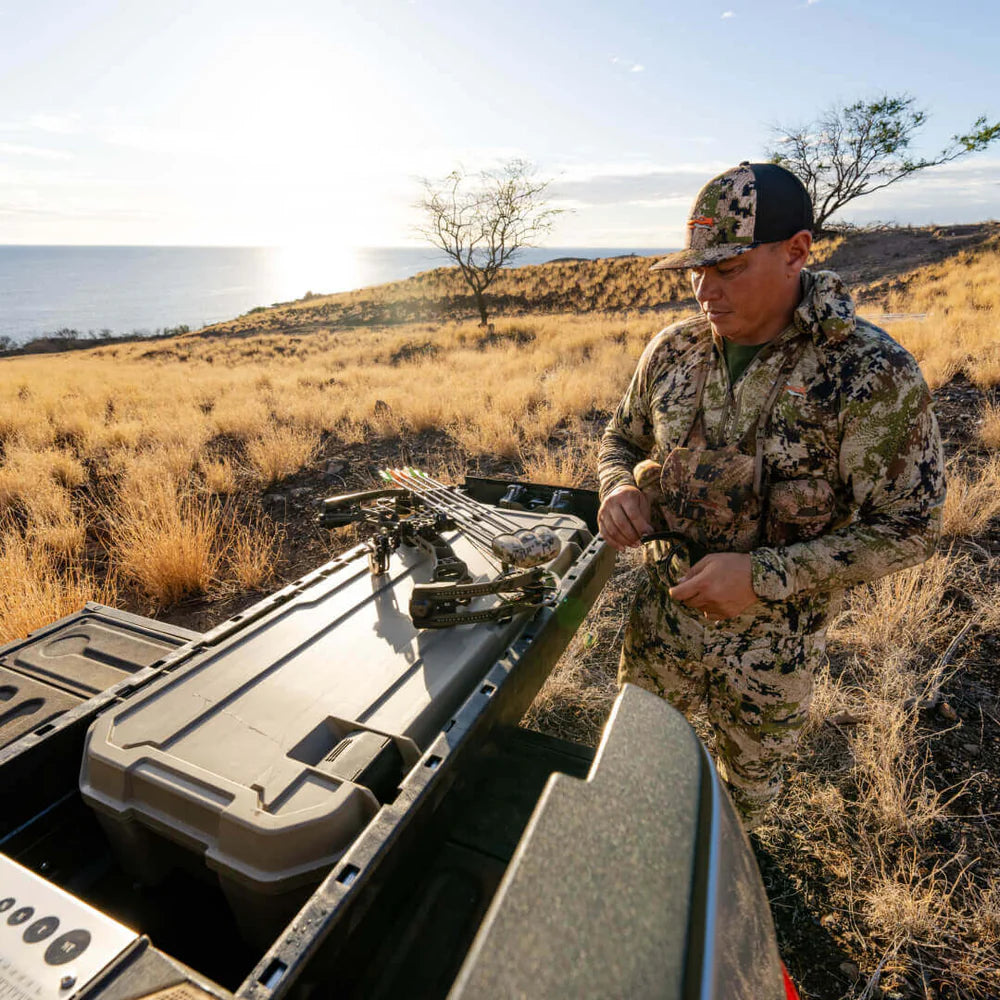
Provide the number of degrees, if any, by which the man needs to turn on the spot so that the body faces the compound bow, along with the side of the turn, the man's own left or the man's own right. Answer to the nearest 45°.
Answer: approximately 45° to the man's own right

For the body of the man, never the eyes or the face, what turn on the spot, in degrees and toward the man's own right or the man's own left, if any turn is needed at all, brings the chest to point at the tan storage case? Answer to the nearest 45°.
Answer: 0° — they already face it

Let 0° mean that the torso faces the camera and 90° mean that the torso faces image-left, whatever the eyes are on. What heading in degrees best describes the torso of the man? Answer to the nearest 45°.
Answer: approximately 45°

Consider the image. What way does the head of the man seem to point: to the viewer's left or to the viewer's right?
to the viewer's left
